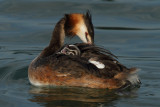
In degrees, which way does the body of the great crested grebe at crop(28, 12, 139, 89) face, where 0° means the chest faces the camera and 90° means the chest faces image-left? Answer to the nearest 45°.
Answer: approximately 90°
